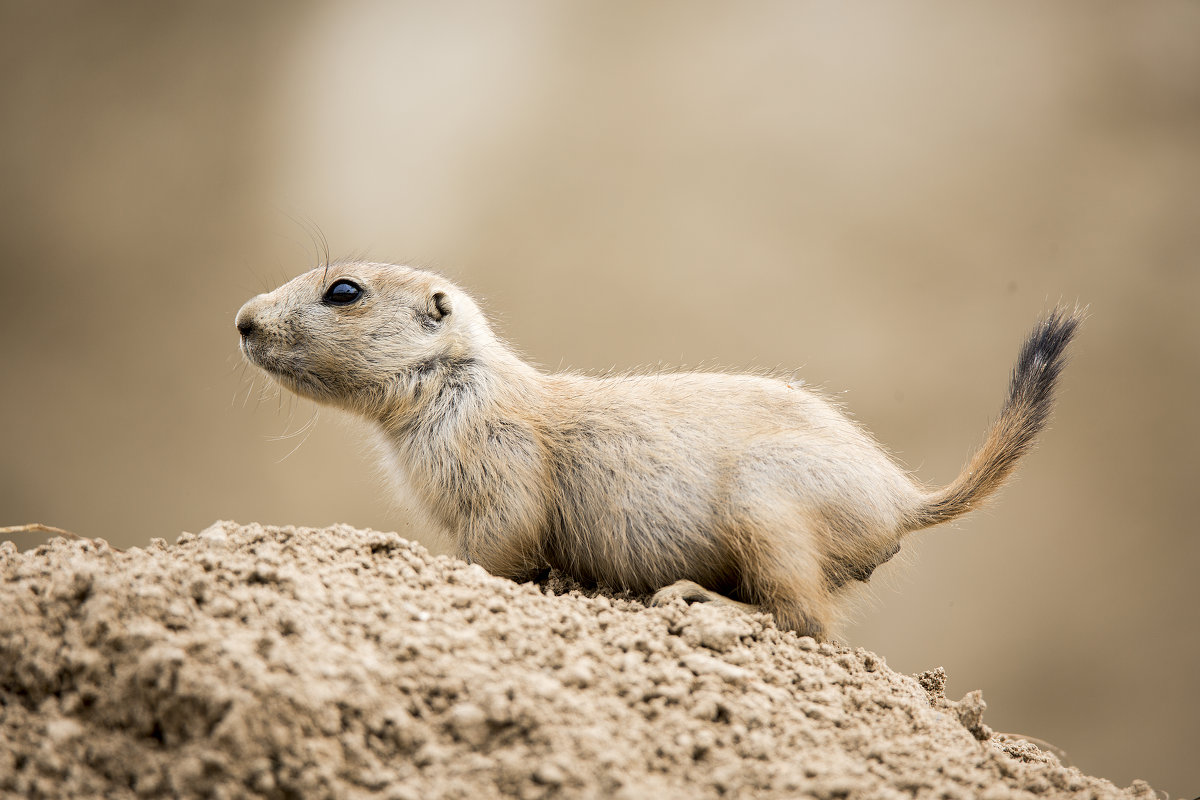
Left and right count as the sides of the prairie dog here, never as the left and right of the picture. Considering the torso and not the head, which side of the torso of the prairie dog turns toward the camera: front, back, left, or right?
left
